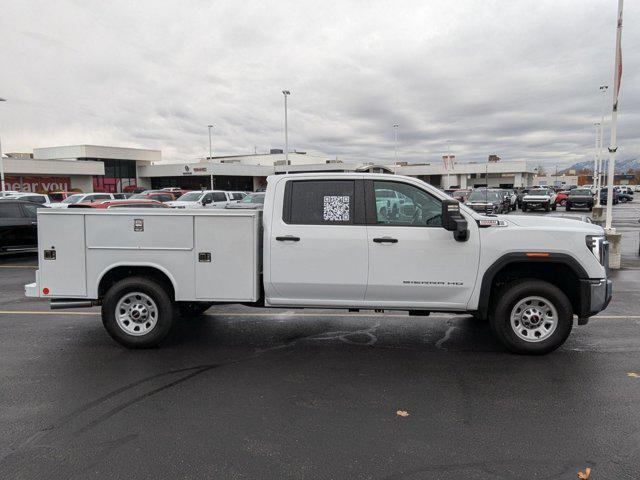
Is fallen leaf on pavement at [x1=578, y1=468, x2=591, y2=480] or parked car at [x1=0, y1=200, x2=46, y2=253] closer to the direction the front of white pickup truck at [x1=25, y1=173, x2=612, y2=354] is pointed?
the fallen leaf on pavement

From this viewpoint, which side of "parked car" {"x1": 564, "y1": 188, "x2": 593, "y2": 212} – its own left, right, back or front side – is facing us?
front

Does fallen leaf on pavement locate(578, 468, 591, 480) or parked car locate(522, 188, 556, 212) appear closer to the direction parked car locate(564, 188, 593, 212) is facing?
the fallen leaf on pavement

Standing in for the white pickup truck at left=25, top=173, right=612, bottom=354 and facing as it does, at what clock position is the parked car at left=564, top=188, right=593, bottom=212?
The parked car is roughly at 10 o'clock from the white pickup truck.

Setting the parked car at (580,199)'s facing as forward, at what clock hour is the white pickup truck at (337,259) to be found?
The white pickup truck is roughly at 12 o'clock from the parked car.

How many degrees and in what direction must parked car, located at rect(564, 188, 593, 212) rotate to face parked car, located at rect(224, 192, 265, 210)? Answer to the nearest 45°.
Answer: approximately 45° to its right

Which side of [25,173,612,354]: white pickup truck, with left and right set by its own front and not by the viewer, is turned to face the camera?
right

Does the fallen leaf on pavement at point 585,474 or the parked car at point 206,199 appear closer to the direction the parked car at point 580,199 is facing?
the fallen leaf on pavement

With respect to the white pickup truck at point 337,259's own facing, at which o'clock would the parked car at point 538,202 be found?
The parked car is roughly at 10 o'clock from the white pickup truck.

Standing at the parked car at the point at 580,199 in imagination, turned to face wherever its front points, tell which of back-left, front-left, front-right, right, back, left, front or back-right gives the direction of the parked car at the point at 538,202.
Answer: front-right

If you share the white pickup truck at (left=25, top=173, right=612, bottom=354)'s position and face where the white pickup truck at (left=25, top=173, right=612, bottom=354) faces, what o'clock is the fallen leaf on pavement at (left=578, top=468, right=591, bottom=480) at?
The fallen leaf on pavement is roughly at 2 o'clock from the white pickup truck.

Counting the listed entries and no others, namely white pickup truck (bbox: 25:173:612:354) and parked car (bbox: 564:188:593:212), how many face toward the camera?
1
